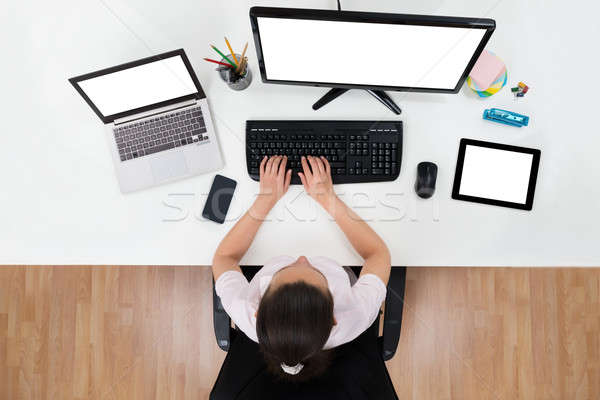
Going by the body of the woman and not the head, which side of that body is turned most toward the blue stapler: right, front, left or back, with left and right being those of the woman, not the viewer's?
right

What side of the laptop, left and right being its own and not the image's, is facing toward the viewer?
front

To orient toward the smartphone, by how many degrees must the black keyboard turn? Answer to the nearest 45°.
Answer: approximately 90° to its right

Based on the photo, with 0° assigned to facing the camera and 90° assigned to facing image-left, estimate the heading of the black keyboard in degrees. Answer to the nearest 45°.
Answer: approximately 0°

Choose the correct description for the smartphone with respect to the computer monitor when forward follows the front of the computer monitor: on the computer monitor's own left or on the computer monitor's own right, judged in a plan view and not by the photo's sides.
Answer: on the computer monitor's own right

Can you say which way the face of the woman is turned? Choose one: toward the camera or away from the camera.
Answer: away from the camera

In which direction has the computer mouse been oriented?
away from the camera

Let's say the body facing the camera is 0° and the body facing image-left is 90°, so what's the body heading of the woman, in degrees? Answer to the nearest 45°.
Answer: approximately 180°

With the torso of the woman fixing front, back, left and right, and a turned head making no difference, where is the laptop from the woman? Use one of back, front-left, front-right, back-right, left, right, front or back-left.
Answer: left

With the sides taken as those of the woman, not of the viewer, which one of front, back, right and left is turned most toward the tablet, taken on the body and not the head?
right
